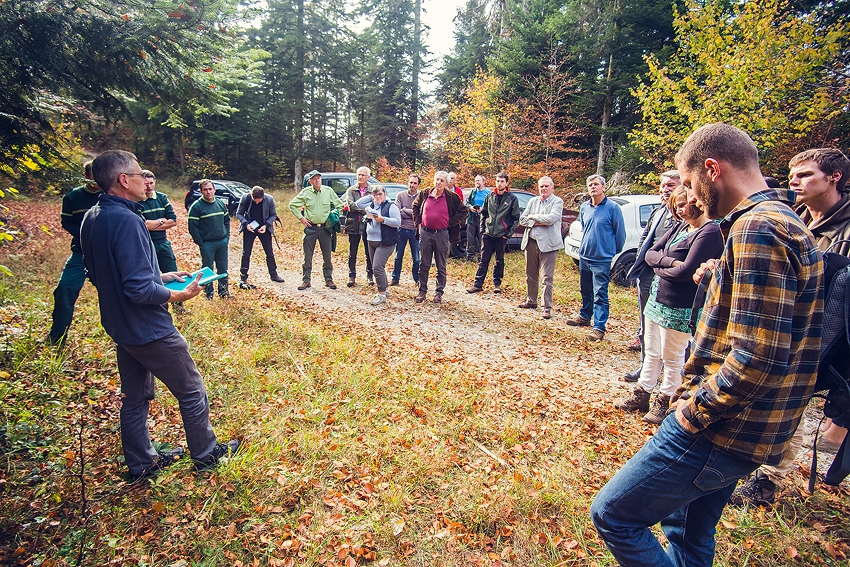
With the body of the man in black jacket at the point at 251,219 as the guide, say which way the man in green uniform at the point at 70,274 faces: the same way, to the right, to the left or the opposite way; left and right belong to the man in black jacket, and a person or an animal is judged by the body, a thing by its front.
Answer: to the left

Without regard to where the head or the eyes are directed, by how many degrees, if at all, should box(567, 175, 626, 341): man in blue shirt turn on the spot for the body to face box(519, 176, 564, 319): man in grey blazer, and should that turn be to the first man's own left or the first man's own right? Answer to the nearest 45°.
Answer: approximately 90° to the first man's own right

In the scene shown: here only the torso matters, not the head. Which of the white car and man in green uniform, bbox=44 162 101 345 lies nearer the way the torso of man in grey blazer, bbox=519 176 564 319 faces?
the man in green uniform

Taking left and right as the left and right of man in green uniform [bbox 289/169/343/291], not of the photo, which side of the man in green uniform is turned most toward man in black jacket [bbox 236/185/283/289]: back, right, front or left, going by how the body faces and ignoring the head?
right

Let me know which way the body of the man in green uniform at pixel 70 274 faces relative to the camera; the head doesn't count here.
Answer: to the viewer's right

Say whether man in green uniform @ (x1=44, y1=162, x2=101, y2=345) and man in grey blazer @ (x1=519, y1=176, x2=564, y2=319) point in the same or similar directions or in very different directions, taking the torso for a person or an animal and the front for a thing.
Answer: very different directions

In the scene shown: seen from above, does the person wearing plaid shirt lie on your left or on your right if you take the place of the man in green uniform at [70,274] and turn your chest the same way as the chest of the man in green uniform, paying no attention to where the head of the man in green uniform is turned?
on your right
